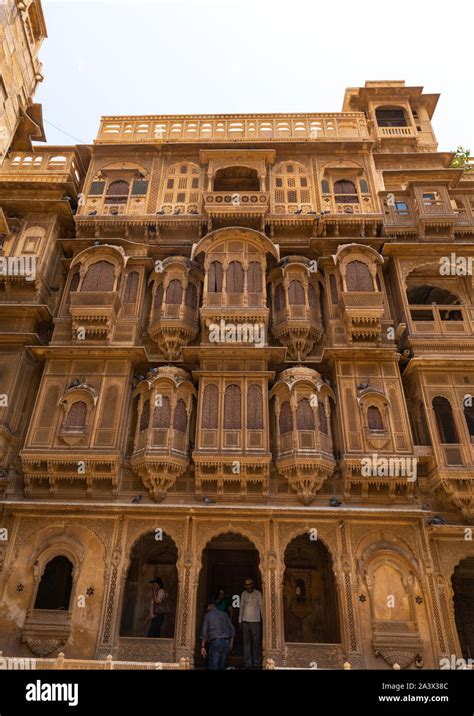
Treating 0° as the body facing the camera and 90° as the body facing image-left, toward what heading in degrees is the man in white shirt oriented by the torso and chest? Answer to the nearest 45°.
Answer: approximately 45°

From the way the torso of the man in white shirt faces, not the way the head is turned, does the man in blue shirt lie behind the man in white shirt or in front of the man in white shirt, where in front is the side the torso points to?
in front

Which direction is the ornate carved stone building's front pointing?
toward the camera
